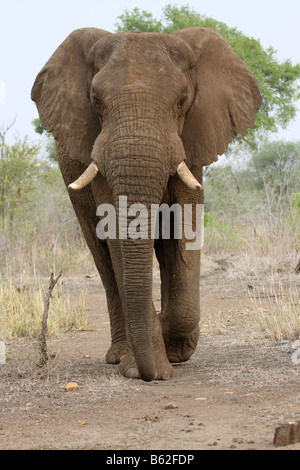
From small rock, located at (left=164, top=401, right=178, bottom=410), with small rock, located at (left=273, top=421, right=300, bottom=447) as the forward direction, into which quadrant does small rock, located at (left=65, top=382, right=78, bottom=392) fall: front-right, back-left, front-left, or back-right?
back-right

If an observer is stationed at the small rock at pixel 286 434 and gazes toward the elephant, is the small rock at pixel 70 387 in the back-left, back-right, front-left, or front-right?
front-left

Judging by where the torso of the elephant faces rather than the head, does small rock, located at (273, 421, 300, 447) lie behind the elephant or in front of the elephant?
in front

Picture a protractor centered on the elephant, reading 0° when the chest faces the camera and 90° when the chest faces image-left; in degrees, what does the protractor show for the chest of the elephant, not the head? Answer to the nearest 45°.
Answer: approximately 0°
